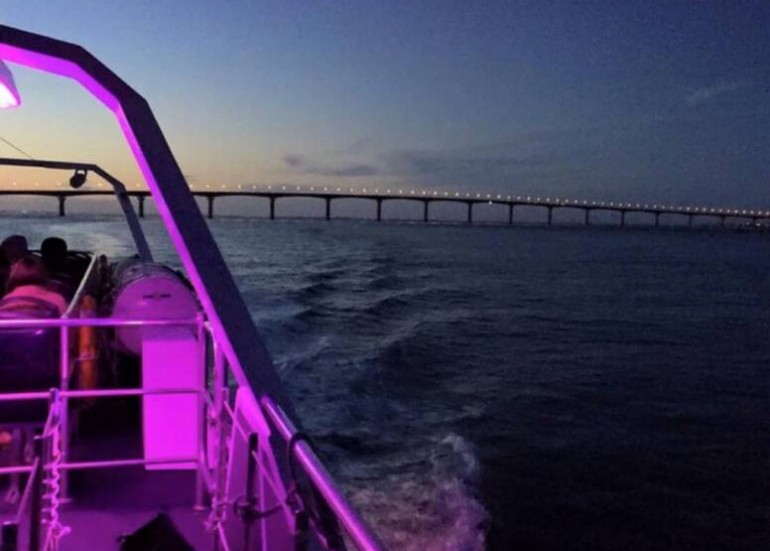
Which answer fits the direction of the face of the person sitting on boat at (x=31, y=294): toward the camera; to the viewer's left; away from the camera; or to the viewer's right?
away from the camera

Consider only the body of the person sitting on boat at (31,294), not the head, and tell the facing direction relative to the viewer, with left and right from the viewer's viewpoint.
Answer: facing away from the viewer
